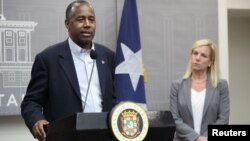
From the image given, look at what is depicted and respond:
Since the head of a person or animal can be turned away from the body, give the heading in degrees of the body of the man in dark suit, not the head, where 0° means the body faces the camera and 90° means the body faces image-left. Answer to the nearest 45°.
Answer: approximately 315°

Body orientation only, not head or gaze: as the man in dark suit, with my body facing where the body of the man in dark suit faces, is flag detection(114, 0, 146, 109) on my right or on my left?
on my left

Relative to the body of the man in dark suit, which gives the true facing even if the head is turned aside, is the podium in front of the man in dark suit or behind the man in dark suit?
in front

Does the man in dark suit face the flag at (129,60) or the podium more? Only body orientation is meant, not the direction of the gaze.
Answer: the podium

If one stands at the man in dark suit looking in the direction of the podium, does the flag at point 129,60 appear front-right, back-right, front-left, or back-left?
back-left

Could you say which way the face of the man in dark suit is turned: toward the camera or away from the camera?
toward the camera
